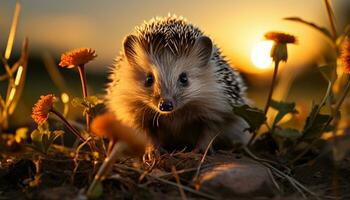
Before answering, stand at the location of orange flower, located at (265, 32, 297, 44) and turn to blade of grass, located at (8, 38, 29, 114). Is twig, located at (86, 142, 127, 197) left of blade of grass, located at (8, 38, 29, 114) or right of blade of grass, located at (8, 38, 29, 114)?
left

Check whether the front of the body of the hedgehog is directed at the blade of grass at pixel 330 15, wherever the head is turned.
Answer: no

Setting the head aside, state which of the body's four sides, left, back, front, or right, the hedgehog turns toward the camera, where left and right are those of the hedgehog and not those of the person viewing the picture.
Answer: front

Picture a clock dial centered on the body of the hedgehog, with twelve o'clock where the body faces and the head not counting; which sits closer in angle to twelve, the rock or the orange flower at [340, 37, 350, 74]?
the rock

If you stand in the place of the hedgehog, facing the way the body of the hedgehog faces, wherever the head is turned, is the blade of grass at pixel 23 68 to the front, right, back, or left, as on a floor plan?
right

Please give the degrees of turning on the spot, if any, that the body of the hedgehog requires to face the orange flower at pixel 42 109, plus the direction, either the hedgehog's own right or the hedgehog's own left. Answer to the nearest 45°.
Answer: approximately 45° to the hedgehog's own right

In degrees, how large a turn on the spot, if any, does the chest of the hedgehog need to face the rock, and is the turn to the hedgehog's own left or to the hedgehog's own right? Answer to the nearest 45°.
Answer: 0° — it already faces it

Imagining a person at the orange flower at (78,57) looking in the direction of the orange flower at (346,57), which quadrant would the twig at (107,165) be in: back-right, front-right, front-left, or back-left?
front-right

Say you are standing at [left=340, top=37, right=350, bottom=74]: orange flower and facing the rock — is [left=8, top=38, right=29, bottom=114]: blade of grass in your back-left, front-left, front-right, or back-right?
front-right
